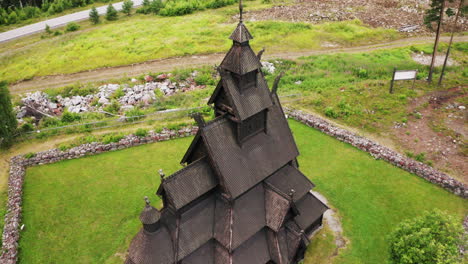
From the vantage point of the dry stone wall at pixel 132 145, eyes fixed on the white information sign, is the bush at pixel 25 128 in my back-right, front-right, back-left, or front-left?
back-left

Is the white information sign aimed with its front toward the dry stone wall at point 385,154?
yes

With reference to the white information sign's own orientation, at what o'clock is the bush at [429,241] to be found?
The bush is roughly at 12 o'clock from the white information sign.

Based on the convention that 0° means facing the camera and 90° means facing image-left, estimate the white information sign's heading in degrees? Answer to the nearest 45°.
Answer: approximately 0°

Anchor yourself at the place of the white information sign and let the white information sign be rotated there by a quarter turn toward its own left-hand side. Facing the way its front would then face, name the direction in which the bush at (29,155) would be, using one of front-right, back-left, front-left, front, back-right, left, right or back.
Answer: back-right

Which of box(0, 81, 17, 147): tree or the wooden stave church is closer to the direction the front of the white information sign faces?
the wooden stave church

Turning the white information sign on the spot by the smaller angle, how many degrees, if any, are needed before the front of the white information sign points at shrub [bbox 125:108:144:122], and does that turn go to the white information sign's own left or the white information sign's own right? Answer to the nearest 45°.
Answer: approximately 45° to the white information sign's own right

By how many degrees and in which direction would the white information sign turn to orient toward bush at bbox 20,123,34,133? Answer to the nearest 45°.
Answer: approximately 45° to its right

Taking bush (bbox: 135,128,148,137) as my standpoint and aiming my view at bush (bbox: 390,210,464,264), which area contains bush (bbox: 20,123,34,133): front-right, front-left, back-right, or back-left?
back-right
